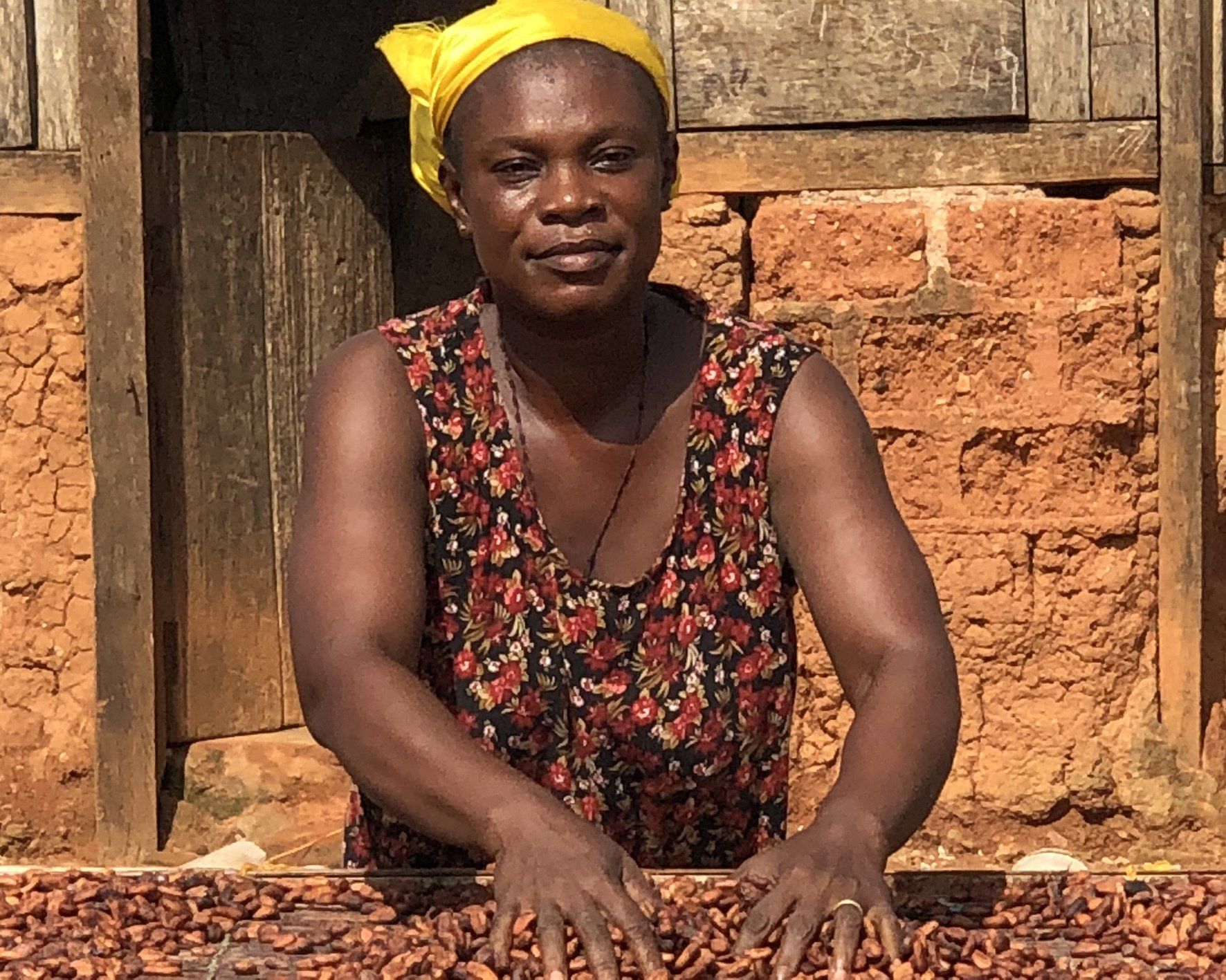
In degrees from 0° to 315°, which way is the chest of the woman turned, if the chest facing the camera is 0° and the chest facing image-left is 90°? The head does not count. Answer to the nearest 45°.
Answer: approximately 0°

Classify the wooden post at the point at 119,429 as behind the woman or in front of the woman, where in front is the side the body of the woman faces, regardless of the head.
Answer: behind

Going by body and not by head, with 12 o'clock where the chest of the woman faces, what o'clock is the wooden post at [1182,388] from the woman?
The wooden post is roughly at 7 o'clock from the woman.
